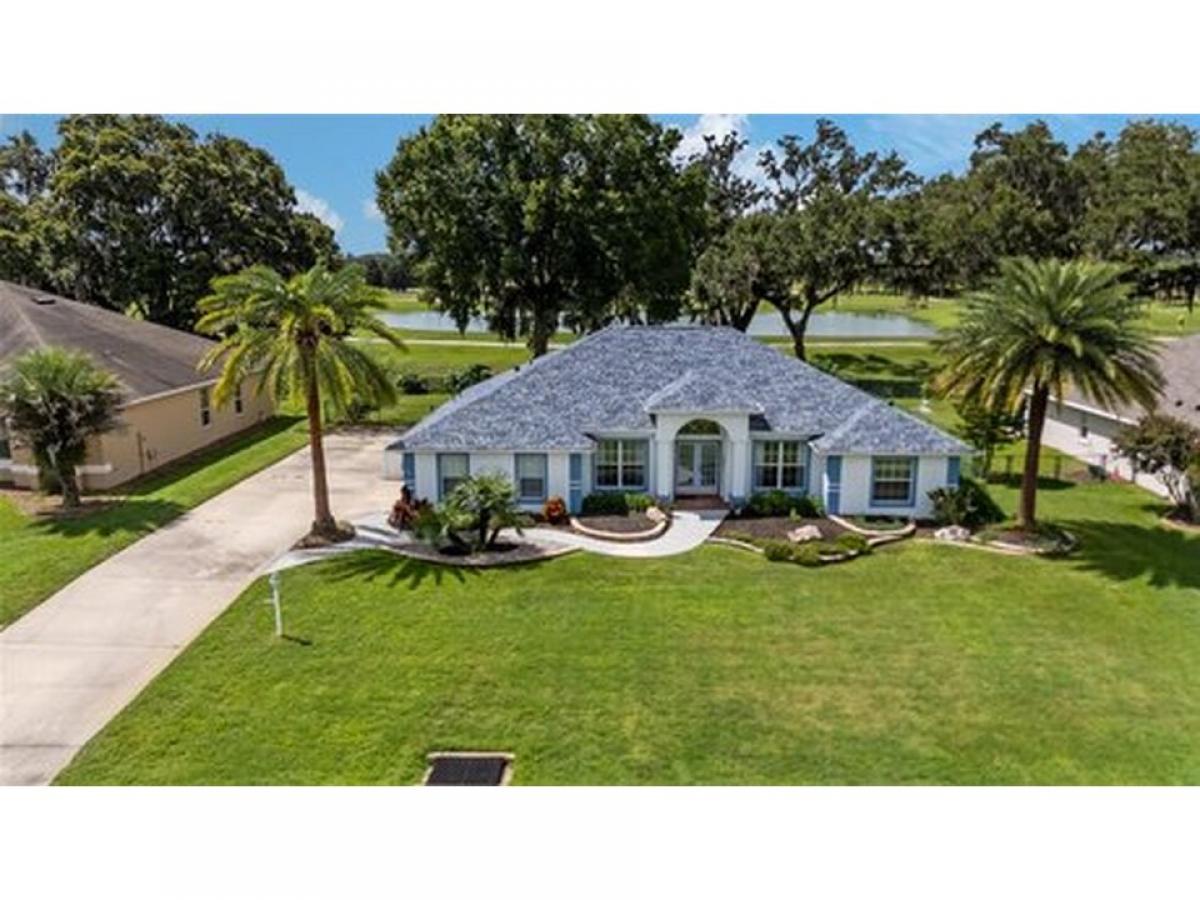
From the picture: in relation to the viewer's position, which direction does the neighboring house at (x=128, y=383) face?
facing the viewer and to the left of the viewer

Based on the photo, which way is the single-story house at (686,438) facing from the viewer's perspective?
toward the camera

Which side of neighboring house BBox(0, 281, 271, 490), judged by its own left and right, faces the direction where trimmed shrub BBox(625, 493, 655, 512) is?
left

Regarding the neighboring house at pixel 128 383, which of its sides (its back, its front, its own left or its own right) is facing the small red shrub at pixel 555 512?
left

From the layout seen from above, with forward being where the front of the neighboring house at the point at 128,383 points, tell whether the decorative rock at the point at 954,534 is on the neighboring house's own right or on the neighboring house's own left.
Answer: on the neighboring house's own left

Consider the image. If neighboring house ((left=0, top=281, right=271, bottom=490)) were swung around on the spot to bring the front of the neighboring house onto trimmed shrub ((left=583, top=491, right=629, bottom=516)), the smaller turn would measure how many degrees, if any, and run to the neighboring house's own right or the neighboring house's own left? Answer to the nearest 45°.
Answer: approximately 90° to the neighboring house's own left

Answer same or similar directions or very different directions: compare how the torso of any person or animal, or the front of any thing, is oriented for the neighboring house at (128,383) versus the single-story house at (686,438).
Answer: same or similar directions

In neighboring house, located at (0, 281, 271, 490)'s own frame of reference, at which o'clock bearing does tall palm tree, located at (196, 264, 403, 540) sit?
The tall palm tree is roughly at 10 o'clock from the neighboring house.

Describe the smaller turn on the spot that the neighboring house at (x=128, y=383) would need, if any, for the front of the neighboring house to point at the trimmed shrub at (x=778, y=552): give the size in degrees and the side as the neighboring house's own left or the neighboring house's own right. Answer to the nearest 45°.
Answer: approximately 90° to the neighboring house's own left

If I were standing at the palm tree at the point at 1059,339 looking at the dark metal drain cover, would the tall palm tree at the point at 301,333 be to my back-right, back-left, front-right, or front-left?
front-right

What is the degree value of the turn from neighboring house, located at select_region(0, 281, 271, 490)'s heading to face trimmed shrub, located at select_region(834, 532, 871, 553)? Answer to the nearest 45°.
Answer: approximately 90° to its left

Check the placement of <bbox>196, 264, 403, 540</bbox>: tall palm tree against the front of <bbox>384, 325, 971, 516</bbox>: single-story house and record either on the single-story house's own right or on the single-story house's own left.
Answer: on the single-story house's own right

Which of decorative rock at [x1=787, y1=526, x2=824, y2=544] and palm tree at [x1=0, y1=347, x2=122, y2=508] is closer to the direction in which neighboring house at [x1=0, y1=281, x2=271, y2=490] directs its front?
the palm tree

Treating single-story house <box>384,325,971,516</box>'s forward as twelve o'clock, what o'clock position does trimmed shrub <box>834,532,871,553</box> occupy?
The trimmed shrub is roughly at 10 o'clock from the single-story house.

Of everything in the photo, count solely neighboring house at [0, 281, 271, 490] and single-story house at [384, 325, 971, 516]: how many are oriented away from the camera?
0

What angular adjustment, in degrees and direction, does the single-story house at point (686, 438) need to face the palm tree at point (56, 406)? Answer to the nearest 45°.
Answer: approximately 90° to its right
